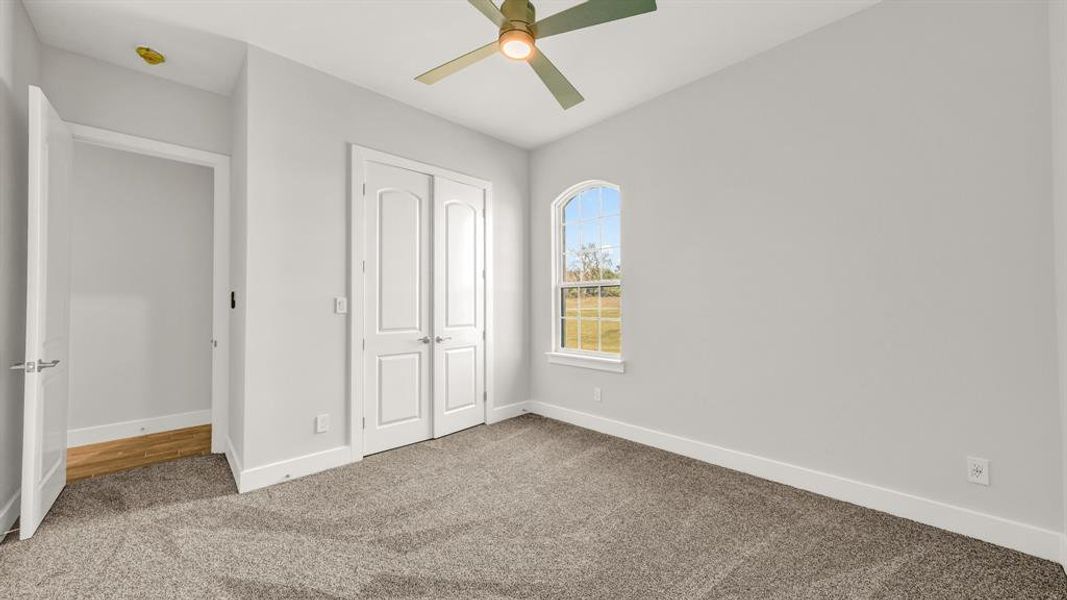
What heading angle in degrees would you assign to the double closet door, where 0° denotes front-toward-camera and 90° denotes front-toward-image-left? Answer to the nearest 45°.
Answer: approximately 315°

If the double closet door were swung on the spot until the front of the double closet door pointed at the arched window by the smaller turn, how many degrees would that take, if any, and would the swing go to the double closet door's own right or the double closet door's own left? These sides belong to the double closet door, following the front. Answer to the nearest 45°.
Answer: approximately 45° to the double closet door's own left

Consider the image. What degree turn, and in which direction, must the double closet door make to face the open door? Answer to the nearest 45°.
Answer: approximately 90° to its right

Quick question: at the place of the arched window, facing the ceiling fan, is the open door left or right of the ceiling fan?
right

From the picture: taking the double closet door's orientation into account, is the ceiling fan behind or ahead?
ahead
